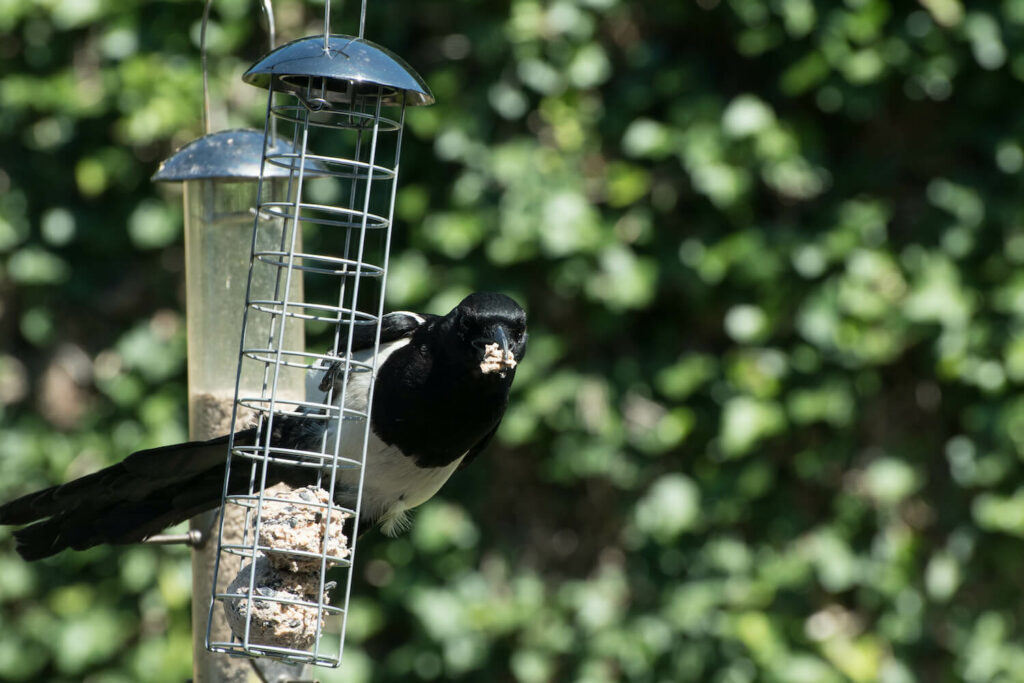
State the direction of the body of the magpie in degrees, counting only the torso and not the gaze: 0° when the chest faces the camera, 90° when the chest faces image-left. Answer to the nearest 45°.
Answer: approximately 315°

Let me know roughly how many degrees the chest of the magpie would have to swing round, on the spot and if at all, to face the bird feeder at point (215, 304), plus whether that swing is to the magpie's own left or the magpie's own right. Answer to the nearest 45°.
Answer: approximately 180°
